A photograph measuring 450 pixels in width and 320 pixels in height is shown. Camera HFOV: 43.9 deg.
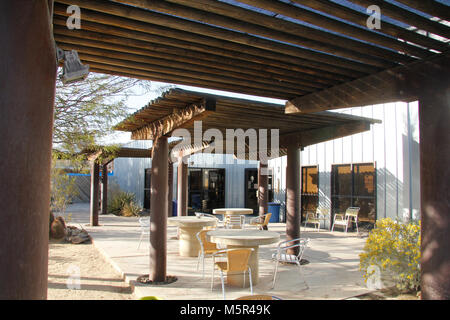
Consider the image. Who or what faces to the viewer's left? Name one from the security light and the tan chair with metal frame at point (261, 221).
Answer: the tan chair with metal frame

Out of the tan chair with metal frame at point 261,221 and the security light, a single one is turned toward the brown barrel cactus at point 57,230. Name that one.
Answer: the tan chair with metal frame

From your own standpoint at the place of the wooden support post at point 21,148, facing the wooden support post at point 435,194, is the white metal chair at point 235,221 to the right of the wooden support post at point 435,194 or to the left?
left

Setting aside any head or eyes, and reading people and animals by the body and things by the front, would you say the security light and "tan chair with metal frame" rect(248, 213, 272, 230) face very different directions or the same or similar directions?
very different directions

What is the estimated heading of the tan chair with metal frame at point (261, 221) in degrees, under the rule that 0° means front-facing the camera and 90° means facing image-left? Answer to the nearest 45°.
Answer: approximately 90°
